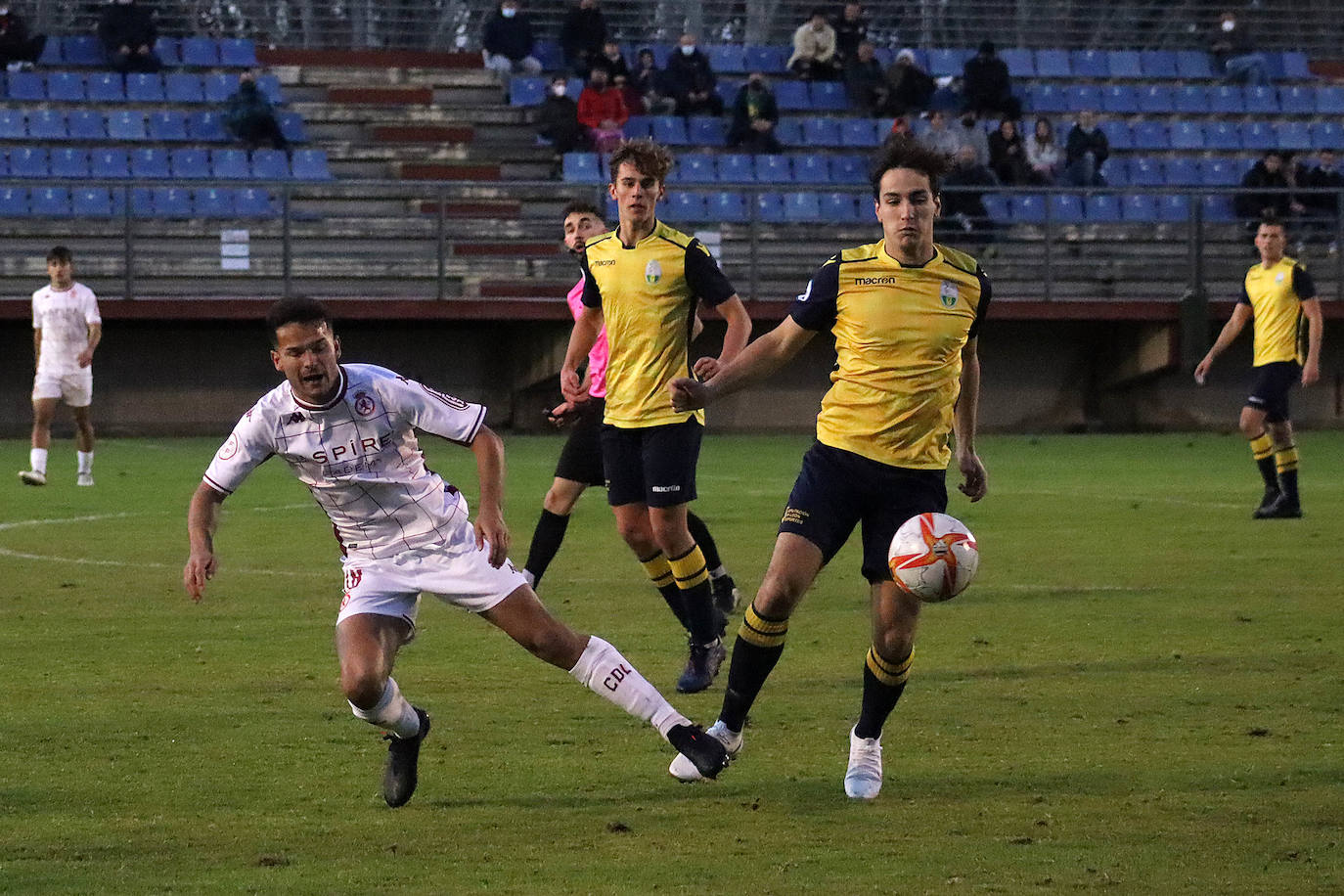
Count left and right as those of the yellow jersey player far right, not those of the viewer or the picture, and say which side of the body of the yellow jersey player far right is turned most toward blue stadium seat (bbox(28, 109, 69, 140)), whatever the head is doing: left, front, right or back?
right

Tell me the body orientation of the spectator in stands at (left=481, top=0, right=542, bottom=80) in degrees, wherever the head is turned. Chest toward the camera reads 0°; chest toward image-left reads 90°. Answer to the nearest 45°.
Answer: approximately 0°
